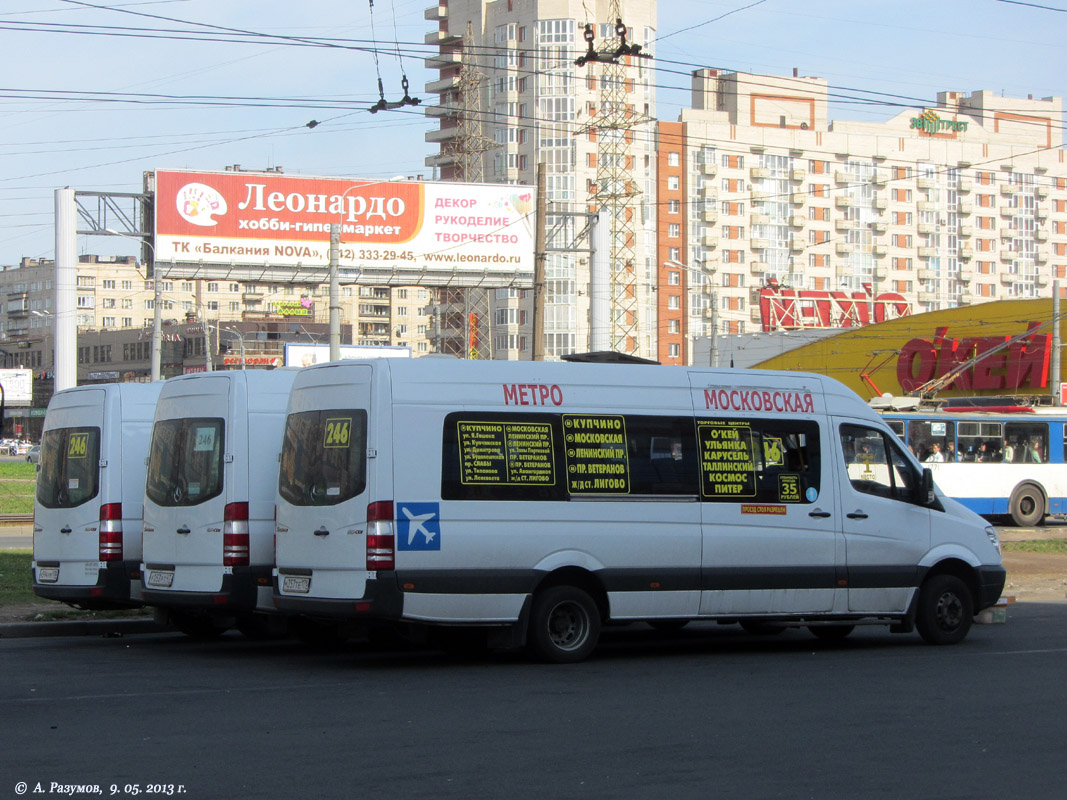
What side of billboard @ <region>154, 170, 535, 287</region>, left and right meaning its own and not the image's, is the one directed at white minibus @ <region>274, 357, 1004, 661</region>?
front

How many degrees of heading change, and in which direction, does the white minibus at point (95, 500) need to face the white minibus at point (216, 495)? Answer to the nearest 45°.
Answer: approximately 90° to its right

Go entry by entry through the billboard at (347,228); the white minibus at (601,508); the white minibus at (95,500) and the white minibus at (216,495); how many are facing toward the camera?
1

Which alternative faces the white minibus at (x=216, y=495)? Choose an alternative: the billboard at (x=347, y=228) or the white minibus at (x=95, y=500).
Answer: the billboard

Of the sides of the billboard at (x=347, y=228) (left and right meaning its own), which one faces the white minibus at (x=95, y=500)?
front

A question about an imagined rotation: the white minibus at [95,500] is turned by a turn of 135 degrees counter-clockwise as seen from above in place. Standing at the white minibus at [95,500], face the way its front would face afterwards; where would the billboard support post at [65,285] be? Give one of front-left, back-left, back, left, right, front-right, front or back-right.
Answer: right

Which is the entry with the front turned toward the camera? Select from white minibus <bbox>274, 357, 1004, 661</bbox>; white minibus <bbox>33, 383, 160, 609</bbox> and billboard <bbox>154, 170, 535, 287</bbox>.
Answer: the billboard

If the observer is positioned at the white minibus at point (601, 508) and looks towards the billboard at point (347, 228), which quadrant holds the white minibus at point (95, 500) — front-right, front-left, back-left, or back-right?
front-left

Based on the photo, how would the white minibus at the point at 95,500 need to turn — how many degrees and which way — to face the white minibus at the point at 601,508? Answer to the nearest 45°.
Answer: approximately 90° to its right

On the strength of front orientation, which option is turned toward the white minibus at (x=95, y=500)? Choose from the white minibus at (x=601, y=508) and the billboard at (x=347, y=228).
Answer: the billboard

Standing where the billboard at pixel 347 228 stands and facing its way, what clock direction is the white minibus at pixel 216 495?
The white minibus is roughly at 12 o'clock from the billboard.

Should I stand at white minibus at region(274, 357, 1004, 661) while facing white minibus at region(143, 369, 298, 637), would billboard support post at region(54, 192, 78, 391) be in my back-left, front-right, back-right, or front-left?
front-right

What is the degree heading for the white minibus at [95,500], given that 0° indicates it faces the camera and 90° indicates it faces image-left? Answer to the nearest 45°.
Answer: approximately 225°

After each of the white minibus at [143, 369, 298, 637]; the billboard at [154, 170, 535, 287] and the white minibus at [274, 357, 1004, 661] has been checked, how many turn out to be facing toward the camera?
1

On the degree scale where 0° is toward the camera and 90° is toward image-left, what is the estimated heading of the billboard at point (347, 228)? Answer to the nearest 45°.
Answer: approximately 0°

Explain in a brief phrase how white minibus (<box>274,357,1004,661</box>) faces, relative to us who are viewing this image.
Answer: facing away from the viewer and to the right of the viewer

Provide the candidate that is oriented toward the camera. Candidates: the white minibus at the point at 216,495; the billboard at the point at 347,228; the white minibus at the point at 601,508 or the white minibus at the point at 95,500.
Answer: the billboard

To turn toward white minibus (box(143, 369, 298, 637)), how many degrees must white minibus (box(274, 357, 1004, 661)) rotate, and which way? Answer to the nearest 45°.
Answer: approximately 135° to its left

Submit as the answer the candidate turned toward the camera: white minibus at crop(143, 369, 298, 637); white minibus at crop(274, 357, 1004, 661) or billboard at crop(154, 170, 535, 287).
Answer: the billboard
